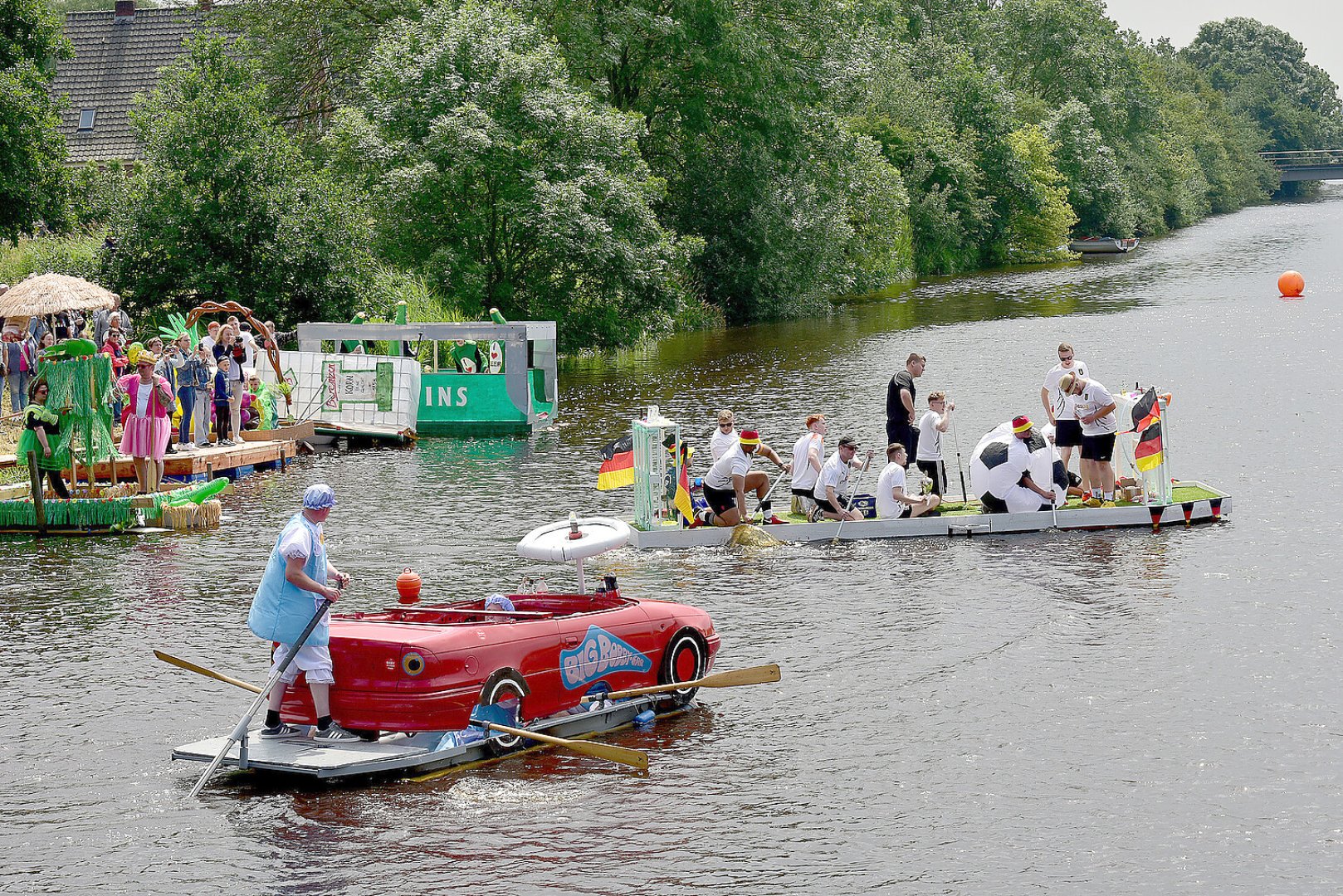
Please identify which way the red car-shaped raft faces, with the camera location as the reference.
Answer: facing away from the viewer and to the right of the viewer

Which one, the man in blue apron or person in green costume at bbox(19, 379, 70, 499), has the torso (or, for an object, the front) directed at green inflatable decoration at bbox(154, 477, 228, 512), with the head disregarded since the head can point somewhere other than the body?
the person in green costume

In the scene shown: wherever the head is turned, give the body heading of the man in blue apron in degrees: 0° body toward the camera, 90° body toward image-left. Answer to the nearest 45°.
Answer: approximately 270°

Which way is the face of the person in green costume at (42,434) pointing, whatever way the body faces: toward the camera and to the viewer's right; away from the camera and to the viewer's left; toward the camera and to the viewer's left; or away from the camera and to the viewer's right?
toward the camera and to the viewer's right

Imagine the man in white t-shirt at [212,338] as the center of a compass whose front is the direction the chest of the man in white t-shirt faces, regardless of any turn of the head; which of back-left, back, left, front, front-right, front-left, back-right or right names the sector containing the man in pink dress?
front-right

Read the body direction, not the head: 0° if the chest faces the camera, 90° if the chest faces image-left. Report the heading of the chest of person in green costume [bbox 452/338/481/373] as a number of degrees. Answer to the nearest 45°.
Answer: approximately 0°

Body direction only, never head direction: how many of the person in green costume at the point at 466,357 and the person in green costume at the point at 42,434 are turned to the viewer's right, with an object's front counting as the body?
1

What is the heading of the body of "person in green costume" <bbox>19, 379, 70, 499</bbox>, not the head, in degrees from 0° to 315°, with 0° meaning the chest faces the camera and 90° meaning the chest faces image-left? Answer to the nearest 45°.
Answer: approximately 270°

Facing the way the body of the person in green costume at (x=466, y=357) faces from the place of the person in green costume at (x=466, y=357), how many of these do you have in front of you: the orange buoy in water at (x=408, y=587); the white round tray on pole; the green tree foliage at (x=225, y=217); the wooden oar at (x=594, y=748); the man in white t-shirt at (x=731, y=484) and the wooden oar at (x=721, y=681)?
5
